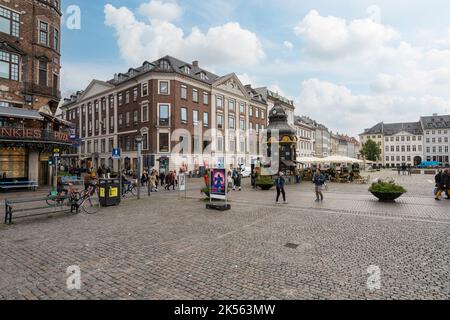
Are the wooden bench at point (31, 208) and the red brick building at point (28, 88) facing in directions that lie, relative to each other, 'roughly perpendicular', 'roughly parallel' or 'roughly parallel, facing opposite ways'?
roughly parallel

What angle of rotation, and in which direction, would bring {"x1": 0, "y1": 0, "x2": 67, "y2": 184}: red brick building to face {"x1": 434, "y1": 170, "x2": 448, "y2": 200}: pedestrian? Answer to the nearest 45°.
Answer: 0° — it already faces them

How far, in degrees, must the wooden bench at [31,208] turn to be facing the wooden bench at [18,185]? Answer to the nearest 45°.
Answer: approximately 135° to its left

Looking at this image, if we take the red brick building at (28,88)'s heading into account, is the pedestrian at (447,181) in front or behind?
in front

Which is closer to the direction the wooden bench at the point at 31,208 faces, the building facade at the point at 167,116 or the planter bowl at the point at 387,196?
the planter bowl

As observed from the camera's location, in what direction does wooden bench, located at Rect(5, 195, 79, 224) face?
facing the viewer and to the right of the viewer

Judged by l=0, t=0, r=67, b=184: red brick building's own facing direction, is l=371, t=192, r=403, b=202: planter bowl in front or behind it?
in front

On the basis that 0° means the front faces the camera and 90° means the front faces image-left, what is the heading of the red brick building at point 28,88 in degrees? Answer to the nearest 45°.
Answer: approximately 315°

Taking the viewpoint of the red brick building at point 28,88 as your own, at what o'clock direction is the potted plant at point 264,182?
The potted plant is roughly at 12 o'clock from the red brick building.
